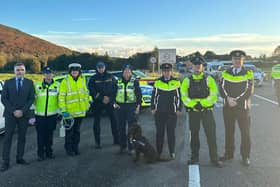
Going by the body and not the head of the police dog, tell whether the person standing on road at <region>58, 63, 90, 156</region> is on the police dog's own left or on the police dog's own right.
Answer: on the police dog's own right

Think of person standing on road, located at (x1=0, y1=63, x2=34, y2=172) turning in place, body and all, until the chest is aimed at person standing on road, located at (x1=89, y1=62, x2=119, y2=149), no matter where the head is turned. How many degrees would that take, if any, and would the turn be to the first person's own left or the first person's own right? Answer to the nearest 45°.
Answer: approximately 90° to the first person's own left

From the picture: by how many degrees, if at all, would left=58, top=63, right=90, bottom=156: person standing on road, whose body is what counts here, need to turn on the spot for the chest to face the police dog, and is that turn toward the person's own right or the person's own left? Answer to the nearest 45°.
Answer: approximately 45° to the person's own left

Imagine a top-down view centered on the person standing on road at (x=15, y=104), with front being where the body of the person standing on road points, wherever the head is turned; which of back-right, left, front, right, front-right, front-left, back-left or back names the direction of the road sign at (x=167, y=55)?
back-left

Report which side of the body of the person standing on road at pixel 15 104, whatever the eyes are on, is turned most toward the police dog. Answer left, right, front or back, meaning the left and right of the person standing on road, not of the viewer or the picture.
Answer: left

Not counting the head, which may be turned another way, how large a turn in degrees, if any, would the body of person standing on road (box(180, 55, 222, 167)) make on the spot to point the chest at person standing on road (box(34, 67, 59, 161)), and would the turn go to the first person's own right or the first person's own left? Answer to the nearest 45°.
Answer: approximately 90° to the first person's own right

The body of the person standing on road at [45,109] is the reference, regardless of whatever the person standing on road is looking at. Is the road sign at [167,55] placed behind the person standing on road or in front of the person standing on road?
behind
